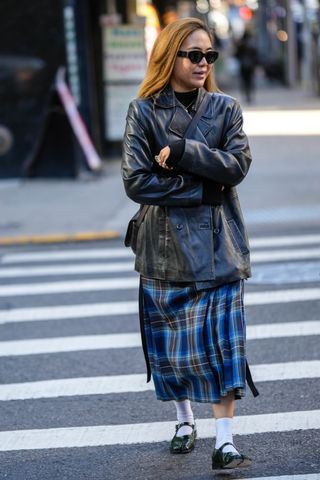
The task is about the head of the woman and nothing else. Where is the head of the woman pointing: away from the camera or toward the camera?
toward the camera

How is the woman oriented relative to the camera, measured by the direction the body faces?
toward the camera

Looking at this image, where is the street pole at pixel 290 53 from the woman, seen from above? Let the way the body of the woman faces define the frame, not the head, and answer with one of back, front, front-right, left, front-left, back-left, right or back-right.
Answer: back

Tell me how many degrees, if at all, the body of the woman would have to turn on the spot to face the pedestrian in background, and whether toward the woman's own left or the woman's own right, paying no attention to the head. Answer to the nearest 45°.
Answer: approximately 180°
